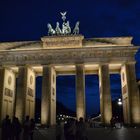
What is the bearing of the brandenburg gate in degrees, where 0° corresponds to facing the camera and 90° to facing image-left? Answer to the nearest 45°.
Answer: approximately 0°

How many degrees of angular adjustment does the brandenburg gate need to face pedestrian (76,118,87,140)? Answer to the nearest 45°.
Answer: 0° — it already faces them

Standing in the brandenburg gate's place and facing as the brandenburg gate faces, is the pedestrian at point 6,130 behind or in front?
in front
